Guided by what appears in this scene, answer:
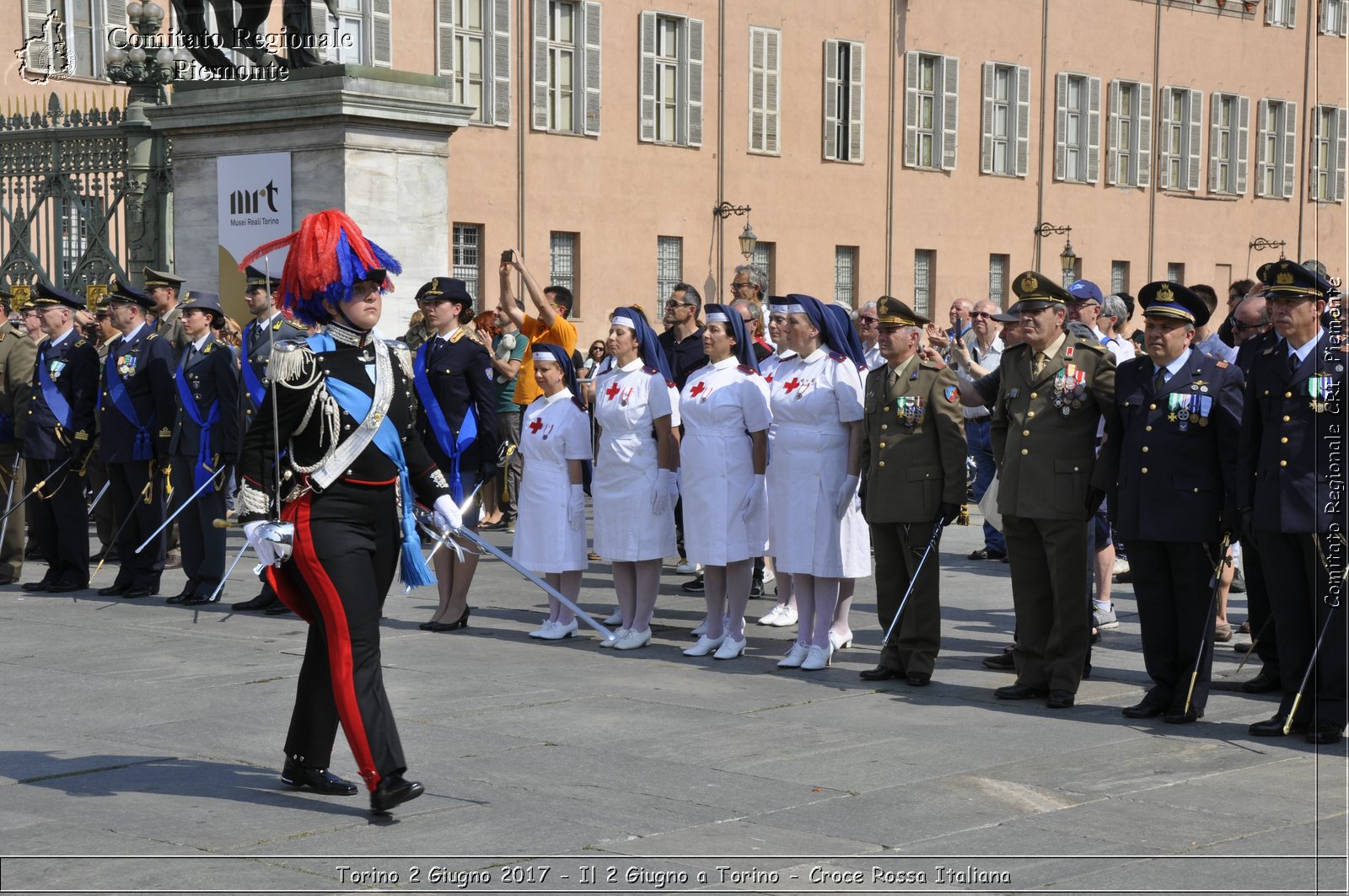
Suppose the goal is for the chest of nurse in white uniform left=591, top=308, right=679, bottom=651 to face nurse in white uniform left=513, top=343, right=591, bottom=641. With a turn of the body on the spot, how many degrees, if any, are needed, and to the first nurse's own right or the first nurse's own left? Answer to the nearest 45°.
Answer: approximately 90° to the first nurse's own right

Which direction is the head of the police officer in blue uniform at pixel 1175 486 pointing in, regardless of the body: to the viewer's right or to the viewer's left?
to the viewer's left

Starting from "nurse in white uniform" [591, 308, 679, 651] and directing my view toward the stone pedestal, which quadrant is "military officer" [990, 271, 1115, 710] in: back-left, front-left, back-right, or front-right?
back-right

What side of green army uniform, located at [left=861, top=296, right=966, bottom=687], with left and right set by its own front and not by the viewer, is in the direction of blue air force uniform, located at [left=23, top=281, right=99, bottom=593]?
right

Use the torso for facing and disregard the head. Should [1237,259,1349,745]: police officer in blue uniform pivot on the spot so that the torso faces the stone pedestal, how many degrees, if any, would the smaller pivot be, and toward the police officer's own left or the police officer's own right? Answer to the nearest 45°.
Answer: approximately 90° to the police officer's own right

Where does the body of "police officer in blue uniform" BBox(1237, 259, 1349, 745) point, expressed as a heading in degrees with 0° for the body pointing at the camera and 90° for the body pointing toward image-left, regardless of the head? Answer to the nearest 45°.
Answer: approximately 45°

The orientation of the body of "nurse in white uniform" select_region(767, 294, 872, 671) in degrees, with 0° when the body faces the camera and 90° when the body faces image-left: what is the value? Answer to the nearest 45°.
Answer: approximately 45°

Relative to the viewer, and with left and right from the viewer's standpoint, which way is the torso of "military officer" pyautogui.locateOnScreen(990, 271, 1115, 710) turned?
facing the viewer and to the left of the viewer

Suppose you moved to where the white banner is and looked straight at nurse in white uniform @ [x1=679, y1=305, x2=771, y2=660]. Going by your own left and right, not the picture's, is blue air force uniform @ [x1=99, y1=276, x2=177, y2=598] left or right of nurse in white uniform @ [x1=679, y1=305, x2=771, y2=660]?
right
